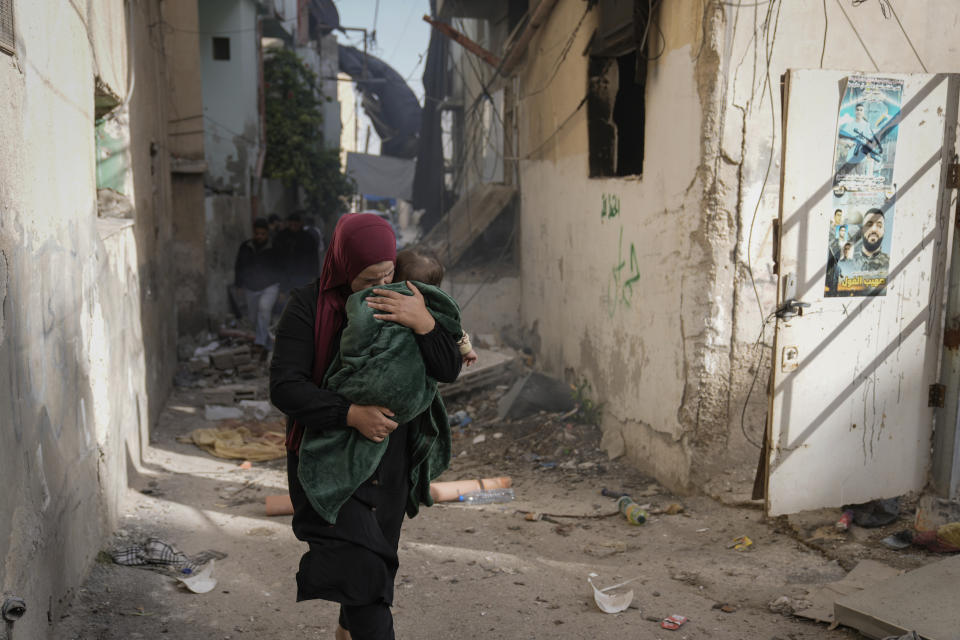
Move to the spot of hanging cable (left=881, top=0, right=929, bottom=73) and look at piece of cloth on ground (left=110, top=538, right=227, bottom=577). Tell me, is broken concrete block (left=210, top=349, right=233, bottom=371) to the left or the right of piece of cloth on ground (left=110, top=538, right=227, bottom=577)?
right

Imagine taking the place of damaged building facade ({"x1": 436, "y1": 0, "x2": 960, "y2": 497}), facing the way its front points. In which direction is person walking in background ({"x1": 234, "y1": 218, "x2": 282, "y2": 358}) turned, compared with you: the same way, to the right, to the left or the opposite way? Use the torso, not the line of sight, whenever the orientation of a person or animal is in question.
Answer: to the left

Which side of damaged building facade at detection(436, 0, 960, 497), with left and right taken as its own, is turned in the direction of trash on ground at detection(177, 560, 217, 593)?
front

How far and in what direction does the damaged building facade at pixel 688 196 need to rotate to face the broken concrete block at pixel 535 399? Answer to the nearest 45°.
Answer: approximately 90° to its right

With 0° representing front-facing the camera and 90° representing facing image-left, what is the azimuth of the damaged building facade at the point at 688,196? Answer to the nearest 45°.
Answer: approximately 45°

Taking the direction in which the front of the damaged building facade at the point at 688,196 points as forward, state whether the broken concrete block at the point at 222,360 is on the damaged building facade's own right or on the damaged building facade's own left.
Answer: on the damaged building facade's own right

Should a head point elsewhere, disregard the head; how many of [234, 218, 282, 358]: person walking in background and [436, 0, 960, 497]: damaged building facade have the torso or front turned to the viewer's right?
0

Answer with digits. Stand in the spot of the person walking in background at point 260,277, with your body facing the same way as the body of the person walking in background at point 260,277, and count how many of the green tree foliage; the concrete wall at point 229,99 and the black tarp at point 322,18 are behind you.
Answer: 3

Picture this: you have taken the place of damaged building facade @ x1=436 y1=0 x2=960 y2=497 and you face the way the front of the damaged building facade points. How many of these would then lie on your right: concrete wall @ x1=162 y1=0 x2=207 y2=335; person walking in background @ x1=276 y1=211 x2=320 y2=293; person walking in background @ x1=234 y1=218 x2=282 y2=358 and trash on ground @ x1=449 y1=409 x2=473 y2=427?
4

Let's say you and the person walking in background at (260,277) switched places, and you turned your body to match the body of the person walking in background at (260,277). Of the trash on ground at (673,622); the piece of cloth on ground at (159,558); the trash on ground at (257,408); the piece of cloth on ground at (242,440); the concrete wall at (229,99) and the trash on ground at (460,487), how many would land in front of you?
5

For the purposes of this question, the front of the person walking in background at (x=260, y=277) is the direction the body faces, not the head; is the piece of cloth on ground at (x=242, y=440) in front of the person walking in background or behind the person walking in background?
in front
